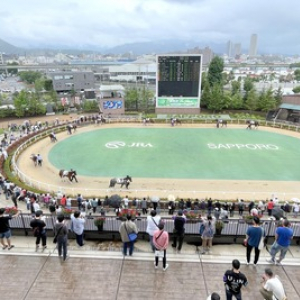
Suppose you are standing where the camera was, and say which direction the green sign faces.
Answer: facing the viewer

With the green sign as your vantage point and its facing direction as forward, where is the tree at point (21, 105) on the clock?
The tree is roughly at 3 o'clock from the green sign.

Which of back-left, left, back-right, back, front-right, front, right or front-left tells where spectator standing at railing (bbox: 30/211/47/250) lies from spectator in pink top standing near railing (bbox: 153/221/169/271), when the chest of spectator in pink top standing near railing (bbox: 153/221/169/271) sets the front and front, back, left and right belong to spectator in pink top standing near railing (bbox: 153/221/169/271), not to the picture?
left

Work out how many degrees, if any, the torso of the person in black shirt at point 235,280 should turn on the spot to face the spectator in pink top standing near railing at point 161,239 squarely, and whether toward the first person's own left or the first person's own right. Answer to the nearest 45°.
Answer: approximately 90° to the first person's own left

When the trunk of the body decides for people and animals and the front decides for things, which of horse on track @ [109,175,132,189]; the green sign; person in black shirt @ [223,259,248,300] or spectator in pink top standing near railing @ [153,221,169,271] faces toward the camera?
the green sign

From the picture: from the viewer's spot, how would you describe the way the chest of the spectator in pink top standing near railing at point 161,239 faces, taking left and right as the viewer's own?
facing away from the viewer

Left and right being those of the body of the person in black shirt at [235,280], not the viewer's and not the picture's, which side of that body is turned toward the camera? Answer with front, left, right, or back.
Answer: back

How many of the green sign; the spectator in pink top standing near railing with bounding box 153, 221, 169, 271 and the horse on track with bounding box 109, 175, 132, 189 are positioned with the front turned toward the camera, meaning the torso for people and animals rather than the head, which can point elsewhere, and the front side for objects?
1

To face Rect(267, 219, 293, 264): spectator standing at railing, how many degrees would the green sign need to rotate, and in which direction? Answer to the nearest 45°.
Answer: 0° — it already faces them

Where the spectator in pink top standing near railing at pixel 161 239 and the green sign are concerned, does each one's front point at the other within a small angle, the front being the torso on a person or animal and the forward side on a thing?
yes

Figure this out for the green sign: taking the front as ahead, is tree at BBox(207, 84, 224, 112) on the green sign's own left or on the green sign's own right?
on the green sign's own left

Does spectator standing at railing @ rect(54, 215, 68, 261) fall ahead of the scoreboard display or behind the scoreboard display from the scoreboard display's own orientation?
ahead

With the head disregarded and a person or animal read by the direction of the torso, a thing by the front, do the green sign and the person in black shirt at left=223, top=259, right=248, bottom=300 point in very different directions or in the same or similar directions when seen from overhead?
very different directions
